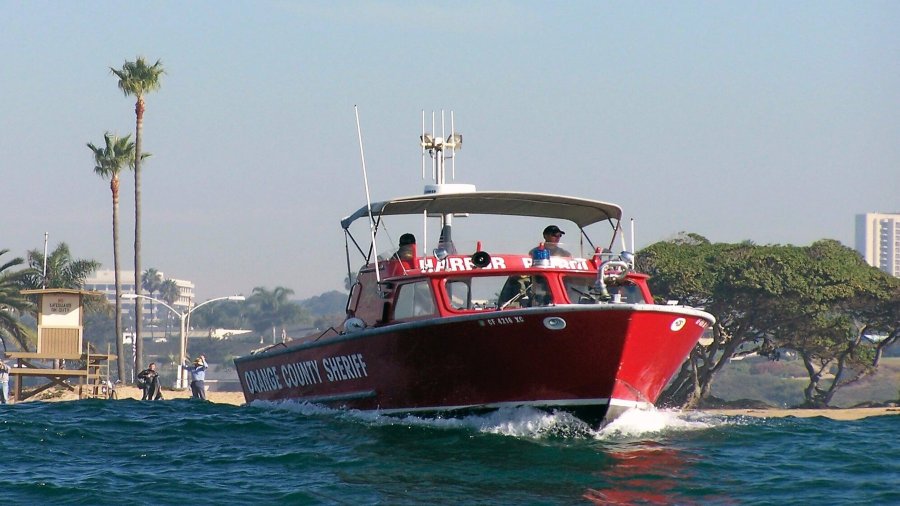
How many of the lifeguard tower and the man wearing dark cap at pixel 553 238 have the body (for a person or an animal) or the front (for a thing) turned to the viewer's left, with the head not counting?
0

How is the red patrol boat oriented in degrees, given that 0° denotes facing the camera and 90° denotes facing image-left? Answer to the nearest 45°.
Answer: approximately 315°

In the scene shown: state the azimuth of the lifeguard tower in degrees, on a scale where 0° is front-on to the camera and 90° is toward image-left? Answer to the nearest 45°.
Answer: approximately 0°

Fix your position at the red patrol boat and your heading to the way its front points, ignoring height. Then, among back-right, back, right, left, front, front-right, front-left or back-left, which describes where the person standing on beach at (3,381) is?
back

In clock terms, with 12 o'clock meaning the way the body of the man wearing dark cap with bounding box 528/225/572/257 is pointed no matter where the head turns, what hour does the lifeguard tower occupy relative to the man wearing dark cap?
The lifeguard tower is roughly at 6 o'clock from the man wearing dark cap.

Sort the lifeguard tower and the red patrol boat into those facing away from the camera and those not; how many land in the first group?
0

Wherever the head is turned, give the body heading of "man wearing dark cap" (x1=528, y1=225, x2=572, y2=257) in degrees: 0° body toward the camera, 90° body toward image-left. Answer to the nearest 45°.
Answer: approximately 315°

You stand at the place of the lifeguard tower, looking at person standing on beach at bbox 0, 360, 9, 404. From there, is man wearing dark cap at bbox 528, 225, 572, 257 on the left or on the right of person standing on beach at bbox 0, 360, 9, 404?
left

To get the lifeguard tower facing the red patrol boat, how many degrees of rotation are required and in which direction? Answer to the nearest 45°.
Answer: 0° — it already faces it

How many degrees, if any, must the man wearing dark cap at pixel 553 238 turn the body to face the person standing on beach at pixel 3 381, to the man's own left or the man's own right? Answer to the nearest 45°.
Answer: approximately 180°

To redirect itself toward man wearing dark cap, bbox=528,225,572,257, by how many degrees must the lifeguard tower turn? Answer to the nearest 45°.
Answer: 0° — it already faces them

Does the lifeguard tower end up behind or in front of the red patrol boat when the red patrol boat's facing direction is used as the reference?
behind

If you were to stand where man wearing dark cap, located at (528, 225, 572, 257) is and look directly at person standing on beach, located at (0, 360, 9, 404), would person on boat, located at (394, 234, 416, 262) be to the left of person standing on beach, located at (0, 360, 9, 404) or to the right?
left
